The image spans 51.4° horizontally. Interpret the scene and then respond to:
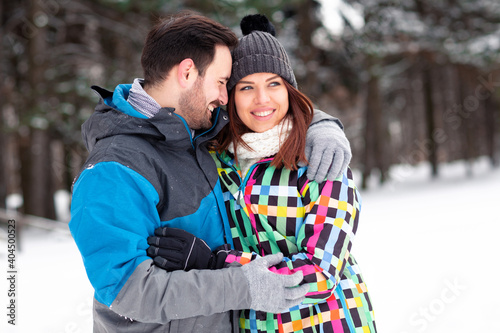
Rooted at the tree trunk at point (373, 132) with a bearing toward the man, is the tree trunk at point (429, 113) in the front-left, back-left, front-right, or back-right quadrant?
back-left

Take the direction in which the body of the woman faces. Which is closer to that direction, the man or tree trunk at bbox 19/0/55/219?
the man

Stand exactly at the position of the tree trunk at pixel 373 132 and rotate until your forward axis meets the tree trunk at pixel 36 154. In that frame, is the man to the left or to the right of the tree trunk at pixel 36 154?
left

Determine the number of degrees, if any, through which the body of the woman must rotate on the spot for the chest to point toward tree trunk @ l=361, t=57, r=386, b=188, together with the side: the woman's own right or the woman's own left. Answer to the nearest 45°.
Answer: approximately 135° to the woman's own right

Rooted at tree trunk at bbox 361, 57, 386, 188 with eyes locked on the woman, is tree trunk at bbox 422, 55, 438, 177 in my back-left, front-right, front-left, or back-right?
back-left

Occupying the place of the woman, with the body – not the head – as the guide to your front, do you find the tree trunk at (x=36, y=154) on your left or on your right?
on your right

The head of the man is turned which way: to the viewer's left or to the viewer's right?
to the viewer's right

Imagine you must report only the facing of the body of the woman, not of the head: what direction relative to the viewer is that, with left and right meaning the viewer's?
facing the viewer and to the left of the viewer

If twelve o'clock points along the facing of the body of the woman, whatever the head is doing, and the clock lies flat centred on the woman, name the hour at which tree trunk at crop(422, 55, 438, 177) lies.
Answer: The tree trunk is roughly at 5 o'clock from the woman.

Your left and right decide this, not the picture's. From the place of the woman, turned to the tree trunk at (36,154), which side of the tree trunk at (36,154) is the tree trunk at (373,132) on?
right
